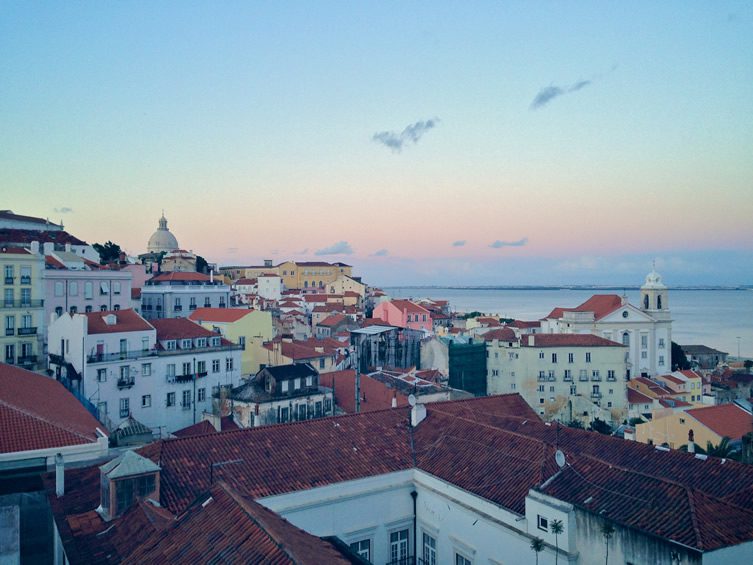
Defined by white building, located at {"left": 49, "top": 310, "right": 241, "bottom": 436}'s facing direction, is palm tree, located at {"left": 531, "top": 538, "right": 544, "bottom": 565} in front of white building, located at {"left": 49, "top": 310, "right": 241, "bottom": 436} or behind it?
in front

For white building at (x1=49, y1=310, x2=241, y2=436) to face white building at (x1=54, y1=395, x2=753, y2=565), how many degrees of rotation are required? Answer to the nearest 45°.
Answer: approximately 45° to its right

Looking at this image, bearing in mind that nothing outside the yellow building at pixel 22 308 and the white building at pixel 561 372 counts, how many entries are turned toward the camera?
2

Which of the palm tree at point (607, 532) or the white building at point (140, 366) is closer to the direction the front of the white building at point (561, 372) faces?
the palm tree

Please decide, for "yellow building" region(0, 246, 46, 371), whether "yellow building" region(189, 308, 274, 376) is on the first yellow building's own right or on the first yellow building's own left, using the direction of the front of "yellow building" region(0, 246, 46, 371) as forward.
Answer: on the first yellow building's own left

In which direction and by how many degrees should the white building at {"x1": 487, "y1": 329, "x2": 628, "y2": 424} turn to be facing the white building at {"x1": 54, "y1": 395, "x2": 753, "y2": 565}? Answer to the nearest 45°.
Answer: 0° — it already faces it

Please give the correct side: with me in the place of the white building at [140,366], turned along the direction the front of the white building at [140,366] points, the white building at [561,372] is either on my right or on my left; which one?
on my left

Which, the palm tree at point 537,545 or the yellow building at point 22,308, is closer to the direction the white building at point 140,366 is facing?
the palm tree

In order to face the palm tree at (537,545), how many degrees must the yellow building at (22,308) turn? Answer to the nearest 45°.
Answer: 0° — it already faces it

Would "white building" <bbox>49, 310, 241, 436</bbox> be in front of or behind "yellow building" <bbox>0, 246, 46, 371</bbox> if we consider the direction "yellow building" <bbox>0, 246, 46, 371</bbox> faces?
in front

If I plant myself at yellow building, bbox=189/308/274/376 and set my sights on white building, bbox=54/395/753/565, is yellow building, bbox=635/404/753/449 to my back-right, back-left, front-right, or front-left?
front-left

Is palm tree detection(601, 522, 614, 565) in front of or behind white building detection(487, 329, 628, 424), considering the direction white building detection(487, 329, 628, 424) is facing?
in front

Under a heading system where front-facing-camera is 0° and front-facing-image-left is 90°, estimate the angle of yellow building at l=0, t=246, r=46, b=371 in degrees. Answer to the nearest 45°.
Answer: approximately 0°

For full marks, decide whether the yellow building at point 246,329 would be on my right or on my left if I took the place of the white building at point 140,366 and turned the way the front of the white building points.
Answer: on my left

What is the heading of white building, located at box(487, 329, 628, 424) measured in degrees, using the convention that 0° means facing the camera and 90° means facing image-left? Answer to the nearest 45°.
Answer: approximately 0°

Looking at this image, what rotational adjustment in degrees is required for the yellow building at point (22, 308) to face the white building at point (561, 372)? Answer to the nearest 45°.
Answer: approximately 90° to its left
